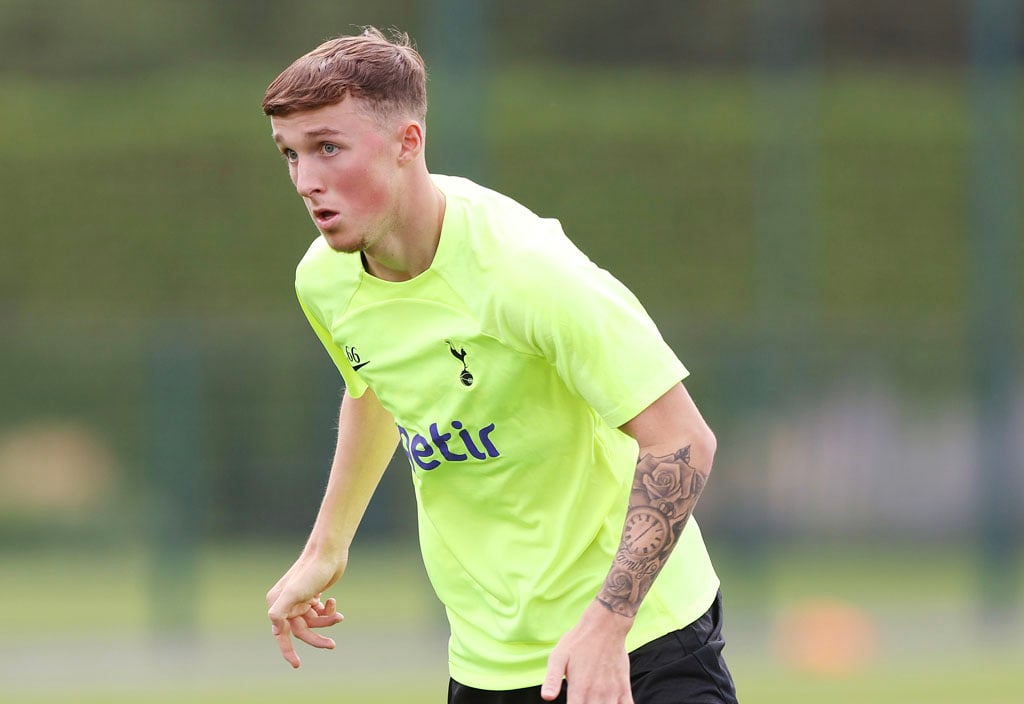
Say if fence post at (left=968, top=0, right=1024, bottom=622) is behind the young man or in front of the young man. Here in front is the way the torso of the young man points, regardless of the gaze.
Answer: behind

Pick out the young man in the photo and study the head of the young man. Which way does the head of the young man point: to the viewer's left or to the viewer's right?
to the viewer's left

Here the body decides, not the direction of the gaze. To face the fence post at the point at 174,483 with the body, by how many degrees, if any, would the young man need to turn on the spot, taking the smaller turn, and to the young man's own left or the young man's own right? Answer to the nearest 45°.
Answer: approximately 135° to the young man's own right

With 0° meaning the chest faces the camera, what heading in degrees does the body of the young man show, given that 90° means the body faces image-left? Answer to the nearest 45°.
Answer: approximately 45°
